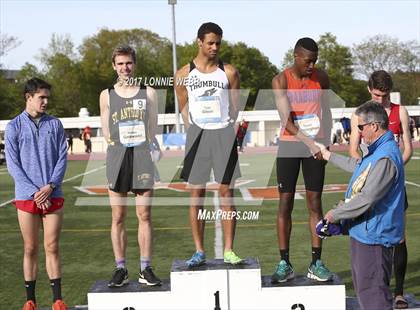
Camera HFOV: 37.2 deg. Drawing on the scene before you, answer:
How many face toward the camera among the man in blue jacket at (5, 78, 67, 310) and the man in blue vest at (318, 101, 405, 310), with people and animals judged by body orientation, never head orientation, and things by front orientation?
1

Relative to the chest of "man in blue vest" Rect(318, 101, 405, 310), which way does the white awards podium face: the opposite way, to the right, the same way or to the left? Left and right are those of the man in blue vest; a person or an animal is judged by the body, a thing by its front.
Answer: to the left

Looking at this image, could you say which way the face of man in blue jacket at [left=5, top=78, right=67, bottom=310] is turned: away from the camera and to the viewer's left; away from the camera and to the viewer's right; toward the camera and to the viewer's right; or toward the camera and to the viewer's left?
toward the camera and to the viewer's right

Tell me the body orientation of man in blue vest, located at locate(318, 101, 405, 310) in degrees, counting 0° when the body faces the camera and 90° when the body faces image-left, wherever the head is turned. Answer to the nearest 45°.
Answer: approximately 90°

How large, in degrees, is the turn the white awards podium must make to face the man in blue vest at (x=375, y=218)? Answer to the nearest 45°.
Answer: approximately 45° to its left

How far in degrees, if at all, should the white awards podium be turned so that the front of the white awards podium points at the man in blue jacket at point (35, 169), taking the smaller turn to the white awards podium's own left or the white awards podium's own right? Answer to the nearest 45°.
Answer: approximately 90° to the white awards podium's own right

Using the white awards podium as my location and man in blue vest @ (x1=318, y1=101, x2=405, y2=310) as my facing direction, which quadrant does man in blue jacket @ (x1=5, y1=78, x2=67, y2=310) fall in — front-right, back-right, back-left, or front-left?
back-right

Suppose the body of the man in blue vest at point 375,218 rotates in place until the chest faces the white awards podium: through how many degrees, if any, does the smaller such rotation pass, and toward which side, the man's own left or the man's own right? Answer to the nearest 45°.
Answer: approximately 45° to the man's own right

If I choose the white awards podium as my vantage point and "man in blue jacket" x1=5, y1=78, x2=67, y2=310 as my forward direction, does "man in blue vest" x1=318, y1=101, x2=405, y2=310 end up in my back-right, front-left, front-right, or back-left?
back-left

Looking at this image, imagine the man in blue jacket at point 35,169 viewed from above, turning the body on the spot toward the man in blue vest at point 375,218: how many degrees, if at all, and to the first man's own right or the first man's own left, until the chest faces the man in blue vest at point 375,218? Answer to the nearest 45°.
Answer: approximately 45° to the first man's own left
